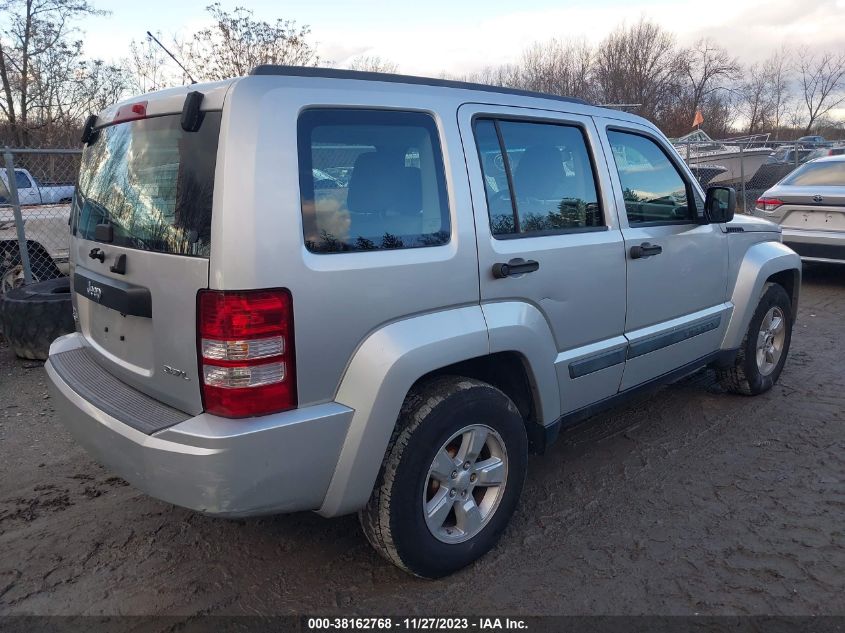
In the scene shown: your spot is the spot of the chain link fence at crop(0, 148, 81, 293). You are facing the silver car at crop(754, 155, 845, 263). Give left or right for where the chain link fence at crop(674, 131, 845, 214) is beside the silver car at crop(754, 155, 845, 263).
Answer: left

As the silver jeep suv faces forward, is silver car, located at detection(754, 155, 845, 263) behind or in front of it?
in front

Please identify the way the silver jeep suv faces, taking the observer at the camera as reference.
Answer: facing away from the viewer and to the right of the viewer

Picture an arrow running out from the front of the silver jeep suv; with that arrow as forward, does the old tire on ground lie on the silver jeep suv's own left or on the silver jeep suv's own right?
on the silver jeep suv's own left

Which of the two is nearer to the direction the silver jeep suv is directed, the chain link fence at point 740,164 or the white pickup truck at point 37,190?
the chain link fence

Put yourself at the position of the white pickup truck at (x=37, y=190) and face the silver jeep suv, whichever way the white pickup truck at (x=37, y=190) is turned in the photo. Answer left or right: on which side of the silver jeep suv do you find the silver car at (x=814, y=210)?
left

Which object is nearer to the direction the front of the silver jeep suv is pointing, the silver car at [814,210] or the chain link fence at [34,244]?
the silver car

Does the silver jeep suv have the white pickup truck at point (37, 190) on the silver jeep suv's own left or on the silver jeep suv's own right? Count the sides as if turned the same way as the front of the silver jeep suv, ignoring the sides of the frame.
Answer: on the silver jeep suv's own left

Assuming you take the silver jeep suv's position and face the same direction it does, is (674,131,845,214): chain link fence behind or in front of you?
in front
